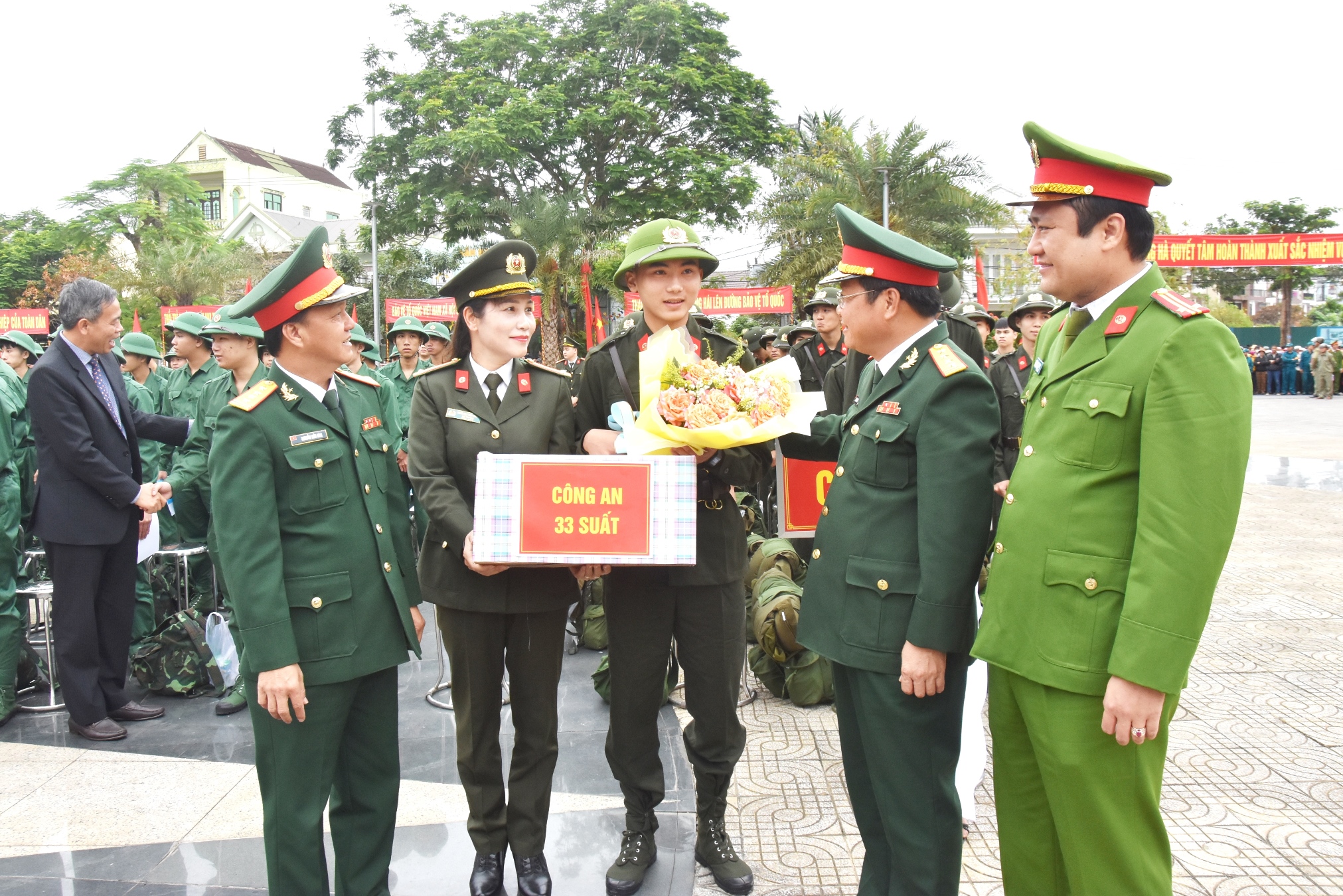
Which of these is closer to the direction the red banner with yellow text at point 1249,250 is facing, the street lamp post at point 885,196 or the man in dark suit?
the man in dark suit

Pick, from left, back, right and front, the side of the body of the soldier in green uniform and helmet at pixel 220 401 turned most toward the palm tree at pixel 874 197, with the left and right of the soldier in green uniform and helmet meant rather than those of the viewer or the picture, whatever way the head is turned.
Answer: back

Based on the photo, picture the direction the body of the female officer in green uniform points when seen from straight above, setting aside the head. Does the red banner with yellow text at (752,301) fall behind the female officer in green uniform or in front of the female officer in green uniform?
behind

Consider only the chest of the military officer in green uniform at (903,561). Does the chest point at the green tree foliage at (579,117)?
no

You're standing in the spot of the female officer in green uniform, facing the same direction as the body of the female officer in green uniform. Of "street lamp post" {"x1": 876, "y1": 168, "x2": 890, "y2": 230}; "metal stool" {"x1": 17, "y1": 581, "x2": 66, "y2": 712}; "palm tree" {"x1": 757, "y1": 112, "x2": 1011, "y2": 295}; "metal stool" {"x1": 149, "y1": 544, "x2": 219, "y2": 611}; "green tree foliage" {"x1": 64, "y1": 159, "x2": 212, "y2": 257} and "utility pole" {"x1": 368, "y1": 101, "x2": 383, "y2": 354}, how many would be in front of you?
0

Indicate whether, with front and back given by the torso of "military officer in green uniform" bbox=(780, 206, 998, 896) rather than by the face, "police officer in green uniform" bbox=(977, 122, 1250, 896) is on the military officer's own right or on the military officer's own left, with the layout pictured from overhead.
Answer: on the military officer's own left

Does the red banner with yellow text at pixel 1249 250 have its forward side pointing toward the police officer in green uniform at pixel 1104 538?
yes

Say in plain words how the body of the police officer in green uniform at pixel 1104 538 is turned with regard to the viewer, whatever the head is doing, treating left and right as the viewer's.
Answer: facing the viewer and to the left of the viewer

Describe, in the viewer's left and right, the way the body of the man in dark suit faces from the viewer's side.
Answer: facing the viewer and to the right of the viewer

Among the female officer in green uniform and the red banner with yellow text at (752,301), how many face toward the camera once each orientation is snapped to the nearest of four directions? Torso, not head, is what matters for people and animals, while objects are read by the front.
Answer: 2

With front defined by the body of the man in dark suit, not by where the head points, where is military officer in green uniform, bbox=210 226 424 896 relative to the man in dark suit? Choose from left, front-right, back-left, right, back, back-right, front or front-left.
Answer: front-right

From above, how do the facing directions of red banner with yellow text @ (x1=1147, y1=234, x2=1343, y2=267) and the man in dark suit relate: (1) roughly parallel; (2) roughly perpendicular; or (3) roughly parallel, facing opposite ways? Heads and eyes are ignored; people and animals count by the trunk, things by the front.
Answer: roughly perpendicular

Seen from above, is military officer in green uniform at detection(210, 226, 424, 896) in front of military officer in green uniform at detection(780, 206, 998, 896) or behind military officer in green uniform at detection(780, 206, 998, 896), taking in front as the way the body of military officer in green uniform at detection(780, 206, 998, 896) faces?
in front

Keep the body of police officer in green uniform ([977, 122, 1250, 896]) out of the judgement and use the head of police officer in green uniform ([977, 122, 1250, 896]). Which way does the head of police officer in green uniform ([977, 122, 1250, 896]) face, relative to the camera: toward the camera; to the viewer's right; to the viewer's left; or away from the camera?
to the viewer's left

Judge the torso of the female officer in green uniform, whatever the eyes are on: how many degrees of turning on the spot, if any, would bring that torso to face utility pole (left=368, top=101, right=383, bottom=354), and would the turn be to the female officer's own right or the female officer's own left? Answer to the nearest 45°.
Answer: approximately 180°

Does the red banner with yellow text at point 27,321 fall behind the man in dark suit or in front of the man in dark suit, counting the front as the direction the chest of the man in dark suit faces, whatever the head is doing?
behind

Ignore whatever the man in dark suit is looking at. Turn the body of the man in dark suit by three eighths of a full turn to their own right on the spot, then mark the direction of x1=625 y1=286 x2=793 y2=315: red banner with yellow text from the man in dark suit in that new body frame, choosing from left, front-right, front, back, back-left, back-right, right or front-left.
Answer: back-right
